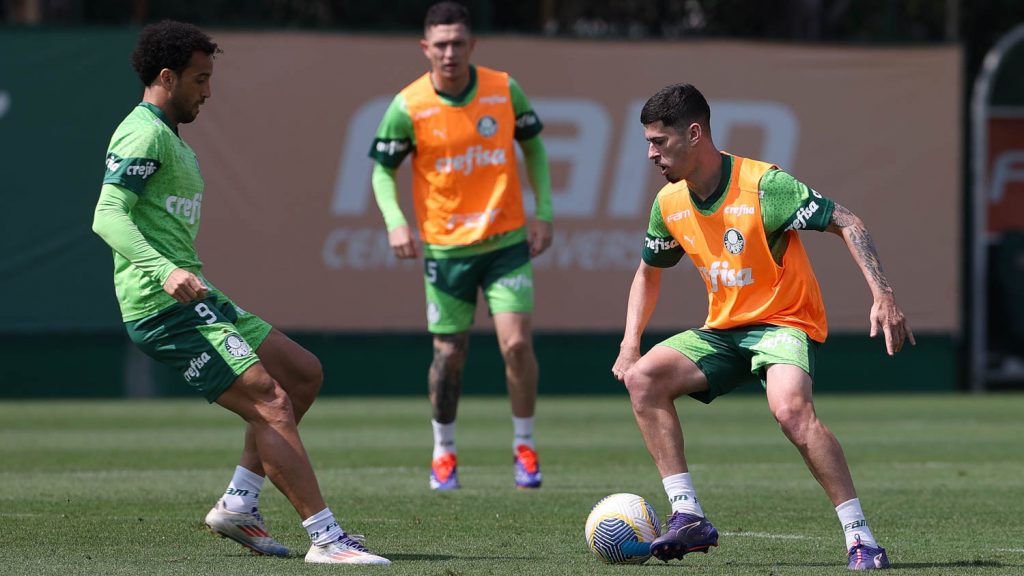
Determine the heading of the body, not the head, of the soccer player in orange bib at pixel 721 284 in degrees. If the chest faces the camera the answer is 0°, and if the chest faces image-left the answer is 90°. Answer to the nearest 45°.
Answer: approximately 45°

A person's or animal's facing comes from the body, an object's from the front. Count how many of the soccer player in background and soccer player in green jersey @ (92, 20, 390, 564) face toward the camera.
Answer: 1

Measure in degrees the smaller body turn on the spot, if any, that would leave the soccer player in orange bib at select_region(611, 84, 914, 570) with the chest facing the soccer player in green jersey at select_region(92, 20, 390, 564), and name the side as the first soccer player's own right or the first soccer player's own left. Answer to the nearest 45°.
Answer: approximately 45° to the first soccer player's own right

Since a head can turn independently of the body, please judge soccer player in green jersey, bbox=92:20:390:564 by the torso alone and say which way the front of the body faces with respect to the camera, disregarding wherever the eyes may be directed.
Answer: to the viewer's right

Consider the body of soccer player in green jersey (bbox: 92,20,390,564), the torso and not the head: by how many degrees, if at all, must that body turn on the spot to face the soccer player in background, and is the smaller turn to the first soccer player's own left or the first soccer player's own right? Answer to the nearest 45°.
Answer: approximately 45° to the first soccer player's own left

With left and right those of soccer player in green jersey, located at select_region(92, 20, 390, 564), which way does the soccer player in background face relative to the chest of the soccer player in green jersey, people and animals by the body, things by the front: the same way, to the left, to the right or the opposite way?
to the right

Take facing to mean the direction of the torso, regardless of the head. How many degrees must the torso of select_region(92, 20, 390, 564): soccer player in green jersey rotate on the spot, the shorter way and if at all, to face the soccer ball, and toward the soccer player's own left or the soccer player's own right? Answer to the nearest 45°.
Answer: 0° — they already face it
